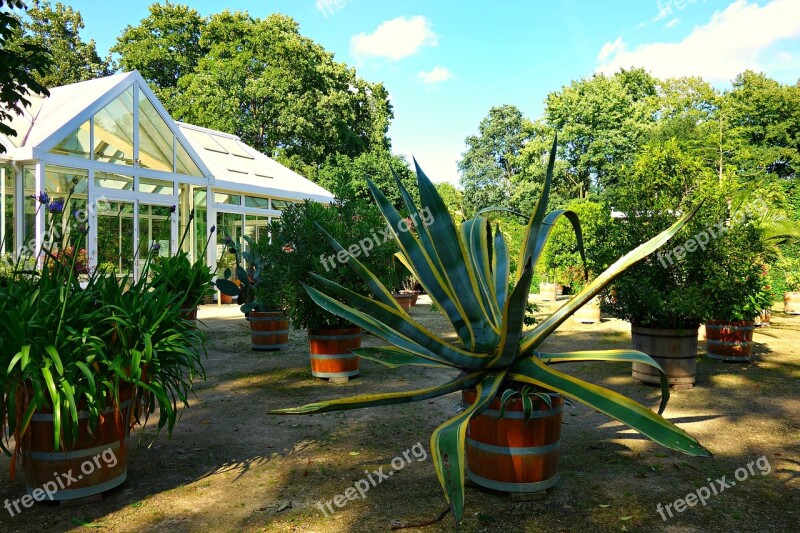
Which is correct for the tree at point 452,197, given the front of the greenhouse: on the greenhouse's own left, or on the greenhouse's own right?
on the greenhouse's own left

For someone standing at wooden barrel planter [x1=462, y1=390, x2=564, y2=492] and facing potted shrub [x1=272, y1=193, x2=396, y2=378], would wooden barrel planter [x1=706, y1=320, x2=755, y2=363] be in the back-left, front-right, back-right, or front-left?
front-right

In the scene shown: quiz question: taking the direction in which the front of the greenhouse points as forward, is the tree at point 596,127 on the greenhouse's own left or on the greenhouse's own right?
on the greenhouse's own left
